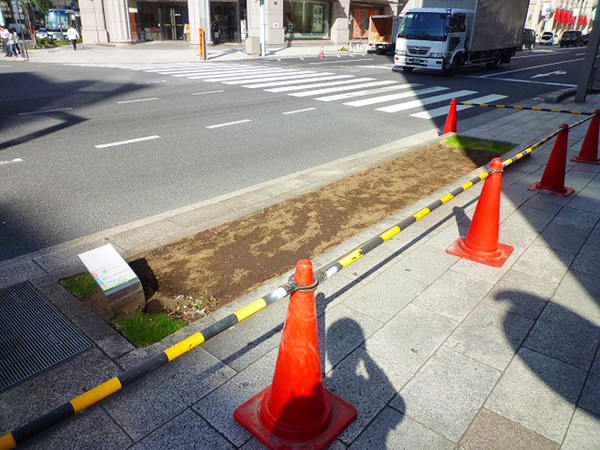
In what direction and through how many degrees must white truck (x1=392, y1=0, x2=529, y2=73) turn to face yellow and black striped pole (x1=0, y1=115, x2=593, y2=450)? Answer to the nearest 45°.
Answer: approximately 45° to its left

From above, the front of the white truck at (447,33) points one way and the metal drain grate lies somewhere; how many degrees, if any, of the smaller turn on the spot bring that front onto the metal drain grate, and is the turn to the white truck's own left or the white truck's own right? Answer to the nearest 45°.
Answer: approximately 45° to the white truck's own left

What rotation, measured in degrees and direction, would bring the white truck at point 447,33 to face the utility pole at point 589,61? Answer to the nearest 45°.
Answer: approximately 90° to its left

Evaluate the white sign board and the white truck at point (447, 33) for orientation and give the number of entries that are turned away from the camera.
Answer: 0

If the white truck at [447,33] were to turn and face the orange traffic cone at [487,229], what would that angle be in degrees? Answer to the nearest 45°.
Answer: approximately 45° to its left

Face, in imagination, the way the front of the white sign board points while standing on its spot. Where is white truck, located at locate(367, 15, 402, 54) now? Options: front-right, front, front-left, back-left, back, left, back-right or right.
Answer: left

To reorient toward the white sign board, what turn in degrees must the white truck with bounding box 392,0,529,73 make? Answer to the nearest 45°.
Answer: approximately 45° to its left

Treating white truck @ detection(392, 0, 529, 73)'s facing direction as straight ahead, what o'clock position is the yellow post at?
The yellow post is roughly at 2 o'clock from the white truck.

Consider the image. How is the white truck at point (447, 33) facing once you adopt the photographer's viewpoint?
facing the viewer and to the left of the viewer

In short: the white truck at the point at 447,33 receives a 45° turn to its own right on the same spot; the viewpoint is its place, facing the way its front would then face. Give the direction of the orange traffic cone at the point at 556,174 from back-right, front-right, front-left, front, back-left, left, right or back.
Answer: left

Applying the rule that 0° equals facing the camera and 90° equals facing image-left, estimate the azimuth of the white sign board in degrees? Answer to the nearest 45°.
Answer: approximately 315°
